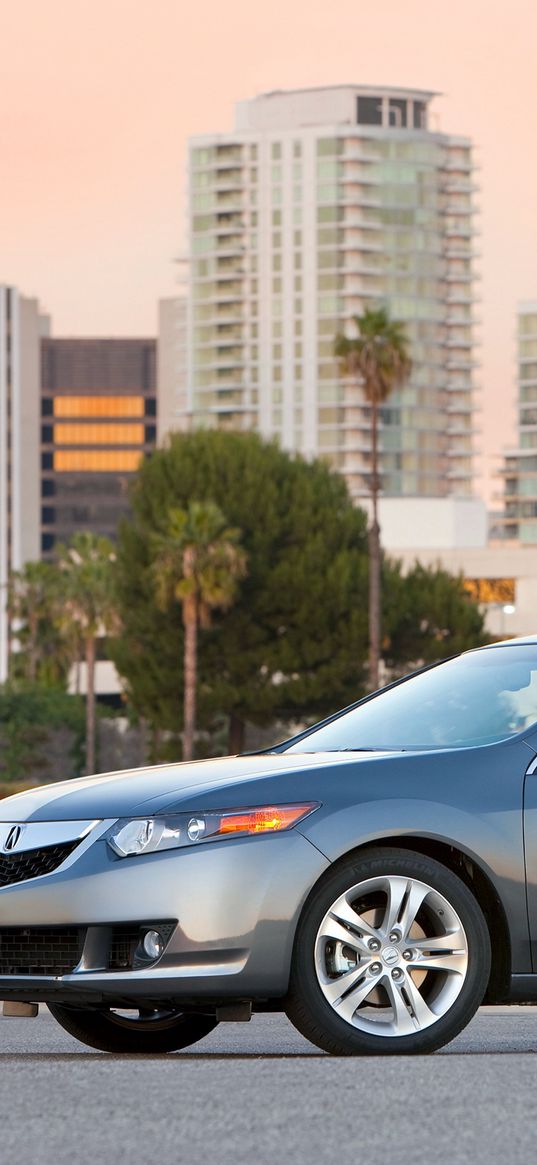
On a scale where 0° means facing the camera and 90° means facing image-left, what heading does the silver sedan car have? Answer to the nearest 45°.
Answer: approximately 45°
